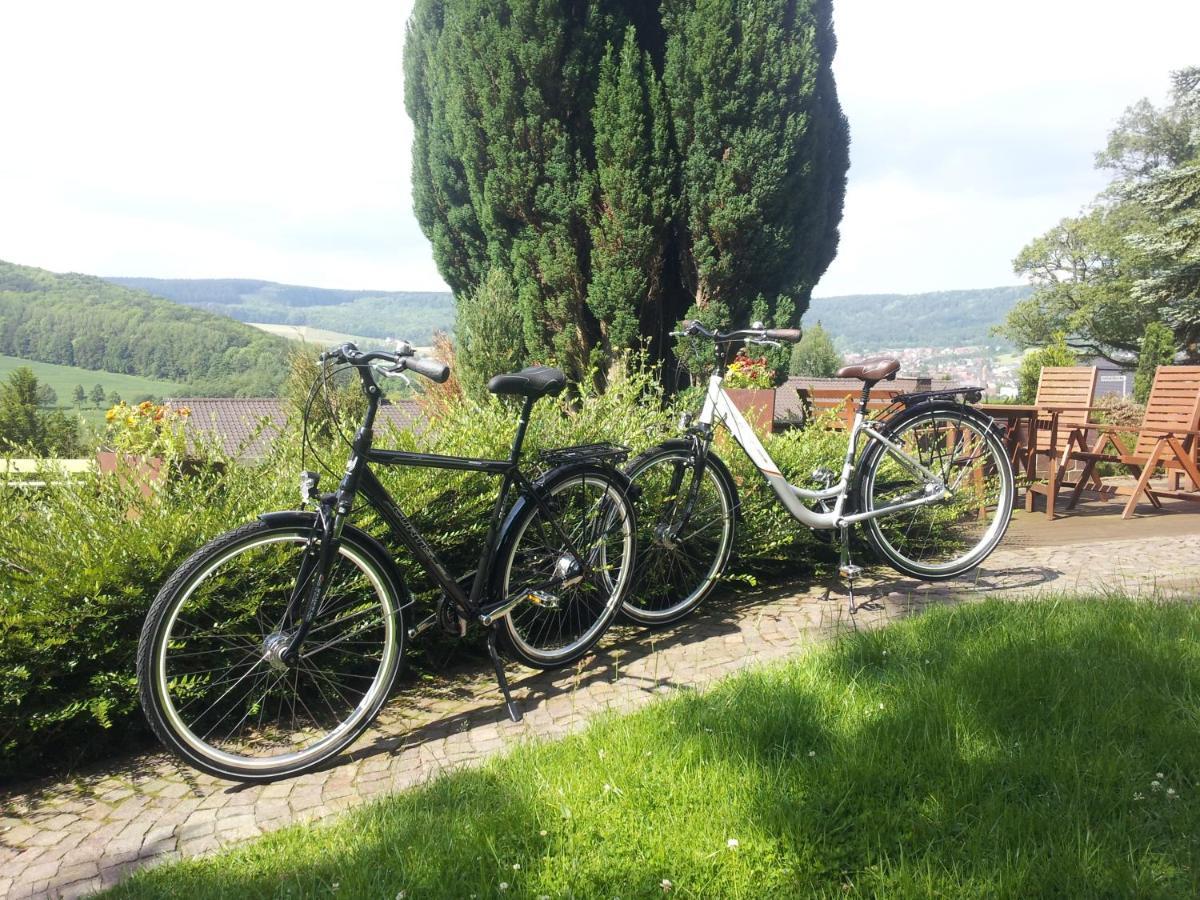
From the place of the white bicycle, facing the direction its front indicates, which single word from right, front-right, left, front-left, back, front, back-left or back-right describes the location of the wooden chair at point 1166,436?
back

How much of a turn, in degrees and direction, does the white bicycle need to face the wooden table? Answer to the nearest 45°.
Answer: approximately 180°

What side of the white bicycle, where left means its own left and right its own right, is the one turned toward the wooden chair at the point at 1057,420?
back

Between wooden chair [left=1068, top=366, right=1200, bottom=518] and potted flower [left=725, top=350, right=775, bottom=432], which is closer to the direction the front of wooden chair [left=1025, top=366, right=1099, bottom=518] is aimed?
the potted flower

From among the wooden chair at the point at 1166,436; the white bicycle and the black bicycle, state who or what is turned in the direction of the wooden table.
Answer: the wooden chair

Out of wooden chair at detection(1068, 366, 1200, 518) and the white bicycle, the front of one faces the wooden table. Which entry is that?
the wooden chair

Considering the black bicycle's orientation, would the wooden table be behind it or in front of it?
behind

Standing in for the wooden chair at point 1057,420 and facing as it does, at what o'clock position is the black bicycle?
The black bicycle is roughly at 11 o'clock from the wooden chair.

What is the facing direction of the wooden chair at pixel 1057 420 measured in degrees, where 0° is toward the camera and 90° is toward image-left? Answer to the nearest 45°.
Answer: approximately 45°

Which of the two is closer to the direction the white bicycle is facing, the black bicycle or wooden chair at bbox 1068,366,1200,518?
the black bicycle

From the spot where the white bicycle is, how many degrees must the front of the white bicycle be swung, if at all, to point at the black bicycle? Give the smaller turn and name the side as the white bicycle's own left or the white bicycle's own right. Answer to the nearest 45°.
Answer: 0° — it already faces it

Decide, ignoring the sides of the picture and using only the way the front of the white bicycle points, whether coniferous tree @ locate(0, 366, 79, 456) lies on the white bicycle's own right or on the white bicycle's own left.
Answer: on the white bicycle's own right

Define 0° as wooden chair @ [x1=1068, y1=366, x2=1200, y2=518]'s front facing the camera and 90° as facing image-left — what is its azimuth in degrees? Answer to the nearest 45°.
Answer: approximately 45°
